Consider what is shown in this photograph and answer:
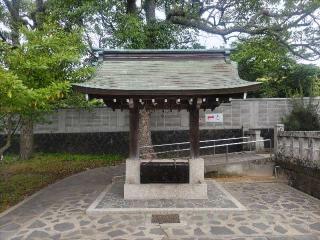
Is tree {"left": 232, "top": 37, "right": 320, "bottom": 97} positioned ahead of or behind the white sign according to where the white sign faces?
behind

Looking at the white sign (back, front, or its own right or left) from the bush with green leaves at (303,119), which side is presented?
left

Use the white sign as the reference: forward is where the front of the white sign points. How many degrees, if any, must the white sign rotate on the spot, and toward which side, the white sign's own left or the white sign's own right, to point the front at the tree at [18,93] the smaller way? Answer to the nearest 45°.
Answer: approximately 45° to the white sign's own right

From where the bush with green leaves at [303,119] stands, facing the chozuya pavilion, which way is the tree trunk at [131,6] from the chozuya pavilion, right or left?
right

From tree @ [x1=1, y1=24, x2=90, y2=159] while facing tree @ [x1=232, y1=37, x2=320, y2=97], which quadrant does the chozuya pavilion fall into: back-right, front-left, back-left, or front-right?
front-right

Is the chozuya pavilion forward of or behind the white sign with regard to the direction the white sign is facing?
forward

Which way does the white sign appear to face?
toward the camera

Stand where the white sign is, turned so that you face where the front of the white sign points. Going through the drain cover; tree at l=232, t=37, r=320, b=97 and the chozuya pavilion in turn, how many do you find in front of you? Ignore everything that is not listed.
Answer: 2

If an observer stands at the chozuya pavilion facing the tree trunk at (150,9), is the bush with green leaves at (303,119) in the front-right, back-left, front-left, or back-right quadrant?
front-right

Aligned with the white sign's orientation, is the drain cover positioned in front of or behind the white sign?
in front

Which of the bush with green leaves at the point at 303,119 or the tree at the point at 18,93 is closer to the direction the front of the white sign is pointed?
the tree
